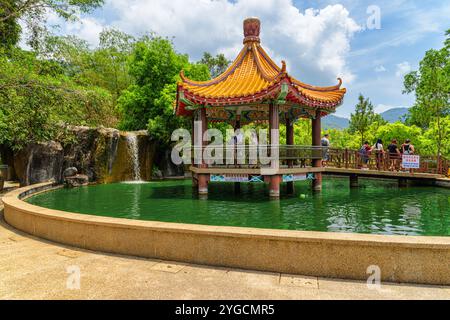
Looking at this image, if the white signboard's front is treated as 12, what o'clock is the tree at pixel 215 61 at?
The tree is roughly at 4 o'clock from the white signboard.

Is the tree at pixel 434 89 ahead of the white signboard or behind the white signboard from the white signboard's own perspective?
behind

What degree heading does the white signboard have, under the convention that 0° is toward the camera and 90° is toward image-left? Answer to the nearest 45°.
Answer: approximately 0°

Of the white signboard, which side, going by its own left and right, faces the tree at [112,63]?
right

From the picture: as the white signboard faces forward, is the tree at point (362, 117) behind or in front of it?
behind

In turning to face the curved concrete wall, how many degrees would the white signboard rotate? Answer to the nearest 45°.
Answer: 0° — it already faces it

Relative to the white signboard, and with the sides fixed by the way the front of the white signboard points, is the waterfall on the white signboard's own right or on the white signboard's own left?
on the white signboard's own right
